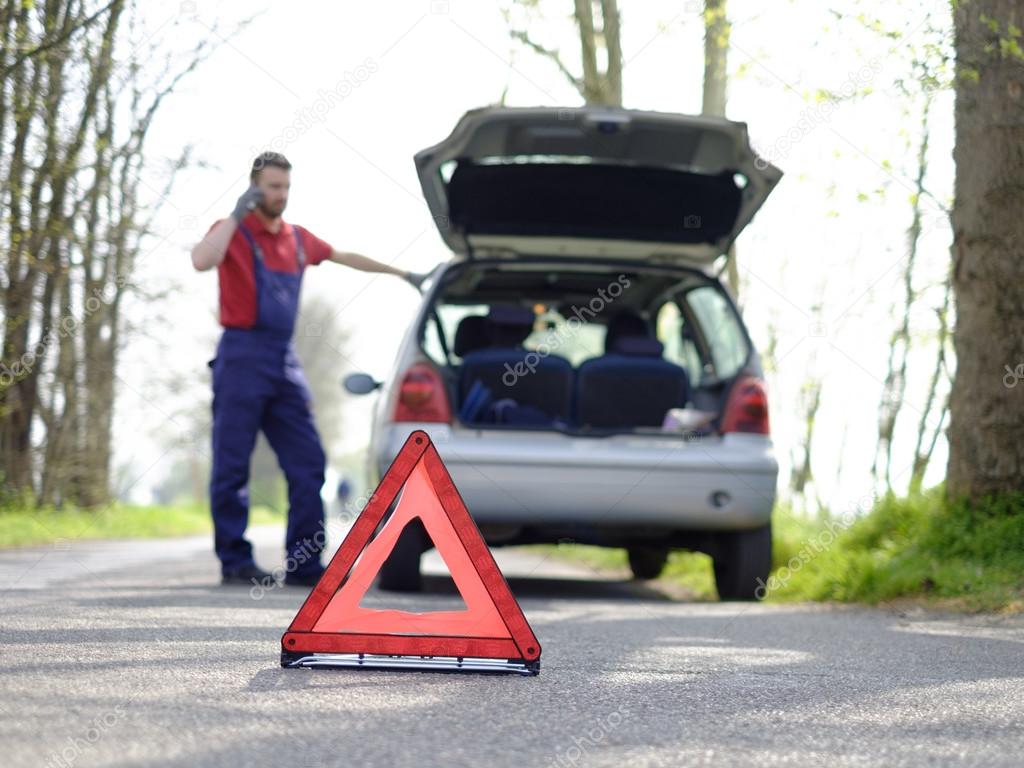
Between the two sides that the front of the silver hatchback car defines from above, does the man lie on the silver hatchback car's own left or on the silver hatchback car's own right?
on the silver hatchback car's own left

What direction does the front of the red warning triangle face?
toward the camera

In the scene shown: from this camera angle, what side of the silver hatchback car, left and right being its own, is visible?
back

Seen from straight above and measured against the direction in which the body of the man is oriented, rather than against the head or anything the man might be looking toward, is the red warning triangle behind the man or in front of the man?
in front

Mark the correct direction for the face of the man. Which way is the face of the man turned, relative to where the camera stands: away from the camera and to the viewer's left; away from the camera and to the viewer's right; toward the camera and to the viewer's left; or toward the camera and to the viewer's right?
toward the camera and to the viewer's right

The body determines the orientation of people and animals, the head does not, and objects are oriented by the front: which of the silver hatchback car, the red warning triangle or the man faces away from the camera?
the silver hatchback car

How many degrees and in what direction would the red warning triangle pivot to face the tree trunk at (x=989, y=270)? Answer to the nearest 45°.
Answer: approximately 135° to its left

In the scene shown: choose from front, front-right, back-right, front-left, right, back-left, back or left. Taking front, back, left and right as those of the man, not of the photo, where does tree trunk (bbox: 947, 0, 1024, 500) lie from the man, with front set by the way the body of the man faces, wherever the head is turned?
front-left

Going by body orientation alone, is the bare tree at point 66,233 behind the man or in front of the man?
behind

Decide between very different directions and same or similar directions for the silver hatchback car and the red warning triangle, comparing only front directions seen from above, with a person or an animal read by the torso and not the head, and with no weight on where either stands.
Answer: very different directions

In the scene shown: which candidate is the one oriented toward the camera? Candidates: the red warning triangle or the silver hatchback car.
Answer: the red warning triangle

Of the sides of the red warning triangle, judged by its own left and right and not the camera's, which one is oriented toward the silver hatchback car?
back

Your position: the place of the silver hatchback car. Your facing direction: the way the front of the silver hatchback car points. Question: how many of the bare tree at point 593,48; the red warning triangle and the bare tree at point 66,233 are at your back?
1

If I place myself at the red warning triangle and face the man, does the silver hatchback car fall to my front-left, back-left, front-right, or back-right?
front-right

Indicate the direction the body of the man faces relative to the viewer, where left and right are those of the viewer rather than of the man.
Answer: facing the viewer and to the right of the viewer

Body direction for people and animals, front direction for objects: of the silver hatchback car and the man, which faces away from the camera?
the silver hatchback car

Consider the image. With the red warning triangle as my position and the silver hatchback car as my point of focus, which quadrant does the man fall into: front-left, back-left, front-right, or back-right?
front-left

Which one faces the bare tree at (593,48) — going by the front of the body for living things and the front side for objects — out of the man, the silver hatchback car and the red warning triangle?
the silver hatchback car

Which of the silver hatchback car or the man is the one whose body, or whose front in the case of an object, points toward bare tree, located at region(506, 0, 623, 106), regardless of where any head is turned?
the silver hatchback car
